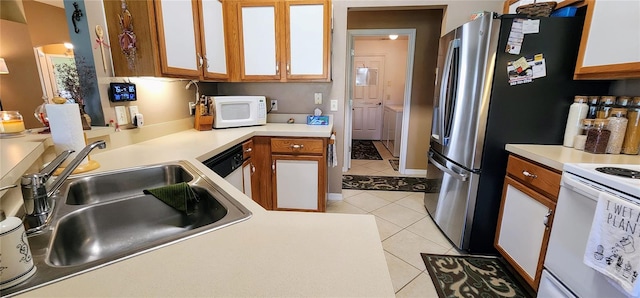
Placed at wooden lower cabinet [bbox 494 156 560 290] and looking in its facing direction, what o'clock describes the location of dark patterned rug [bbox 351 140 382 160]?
The dark patterned rug is roughly at 3 o'clock from the wooden lower cabinet.

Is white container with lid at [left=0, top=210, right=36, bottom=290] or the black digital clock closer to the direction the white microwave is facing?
the white container with lid

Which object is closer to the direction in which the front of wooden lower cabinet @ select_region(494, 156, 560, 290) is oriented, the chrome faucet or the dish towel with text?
the chrome faucet

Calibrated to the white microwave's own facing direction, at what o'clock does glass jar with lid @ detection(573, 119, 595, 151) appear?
The glass jar with lid is roughly at 10 o'clock from the white microwave.

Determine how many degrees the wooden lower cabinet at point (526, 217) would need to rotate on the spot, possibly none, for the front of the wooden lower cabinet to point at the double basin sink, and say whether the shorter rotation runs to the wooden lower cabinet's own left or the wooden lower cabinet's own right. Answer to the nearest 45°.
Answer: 0° — it already faces it

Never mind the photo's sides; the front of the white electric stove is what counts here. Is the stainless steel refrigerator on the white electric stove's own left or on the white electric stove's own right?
on the white electric stove's own right

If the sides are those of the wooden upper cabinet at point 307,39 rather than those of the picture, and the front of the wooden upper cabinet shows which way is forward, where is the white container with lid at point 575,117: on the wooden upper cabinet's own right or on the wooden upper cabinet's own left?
on the wooden upper cabinet's own left

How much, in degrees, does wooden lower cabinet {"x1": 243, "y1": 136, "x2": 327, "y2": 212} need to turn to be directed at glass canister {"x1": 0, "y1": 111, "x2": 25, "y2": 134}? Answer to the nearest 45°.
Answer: approximately 45° to its right

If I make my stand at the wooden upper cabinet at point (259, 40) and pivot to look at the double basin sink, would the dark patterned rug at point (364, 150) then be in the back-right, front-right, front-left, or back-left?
back-left

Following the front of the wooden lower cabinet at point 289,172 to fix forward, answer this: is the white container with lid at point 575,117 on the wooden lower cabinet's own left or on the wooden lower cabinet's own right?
on the wooden lower cabinet's own left

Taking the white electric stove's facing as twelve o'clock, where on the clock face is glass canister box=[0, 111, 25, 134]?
The glass canister is roughly at 12 o'clock from the white electric stove.

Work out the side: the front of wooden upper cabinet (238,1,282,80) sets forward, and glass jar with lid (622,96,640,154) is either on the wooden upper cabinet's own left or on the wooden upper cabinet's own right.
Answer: on the wooden upper cabinet's own left

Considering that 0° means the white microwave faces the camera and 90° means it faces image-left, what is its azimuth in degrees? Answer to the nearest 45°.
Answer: approximately 0°

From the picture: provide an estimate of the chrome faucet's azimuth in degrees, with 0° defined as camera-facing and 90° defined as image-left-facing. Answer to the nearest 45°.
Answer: approximately 270°
